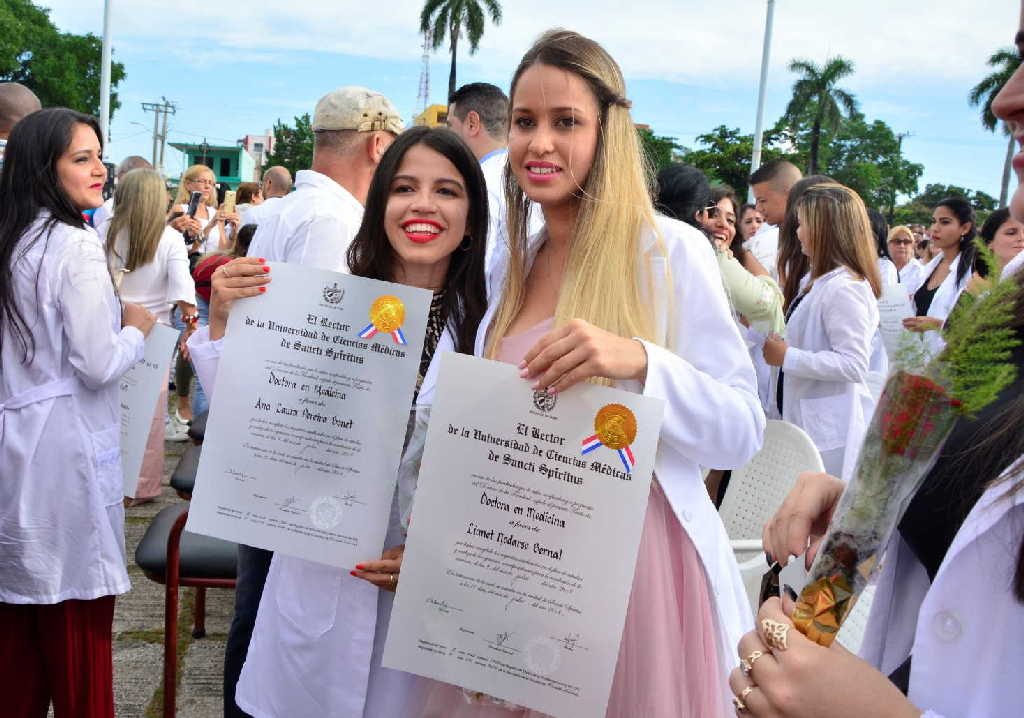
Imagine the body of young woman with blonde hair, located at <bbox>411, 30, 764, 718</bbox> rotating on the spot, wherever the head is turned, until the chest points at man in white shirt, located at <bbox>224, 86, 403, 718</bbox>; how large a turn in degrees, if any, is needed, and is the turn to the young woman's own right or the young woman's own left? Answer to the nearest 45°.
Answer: approximately 90° to the young woman's own right

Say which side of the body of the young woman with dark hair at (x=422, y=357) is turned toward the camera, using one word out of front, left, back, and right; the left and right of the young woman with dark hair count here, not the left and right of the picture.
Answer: front

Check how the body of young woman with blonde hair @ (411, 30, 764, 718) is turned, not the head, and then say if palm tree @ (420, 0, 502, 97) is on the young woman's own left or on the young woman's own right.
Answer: on the young woman's own right

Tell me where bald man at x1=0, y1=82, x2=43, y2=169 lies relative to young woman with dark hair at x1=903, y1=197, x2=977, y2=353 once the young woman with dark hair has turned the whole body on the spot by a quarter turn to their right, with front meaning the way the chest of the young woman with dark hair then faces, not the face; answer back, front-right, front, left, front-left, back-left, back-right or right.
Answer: left

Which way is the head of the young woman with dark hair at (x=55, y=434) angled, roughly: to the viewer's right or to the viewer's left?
to the viewer's right

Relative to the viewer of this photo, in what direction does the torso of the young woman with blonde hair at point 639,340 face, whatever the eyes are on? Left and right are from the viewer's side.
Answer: facing the viewer and to the left of the viewer

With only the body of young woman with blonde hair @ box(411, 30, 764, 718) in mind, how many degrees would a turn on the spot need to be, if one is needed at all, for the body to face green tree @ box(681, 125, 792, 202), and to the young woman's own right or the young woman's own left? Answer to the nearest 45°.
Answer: approximately 135° to the young woman's own right
